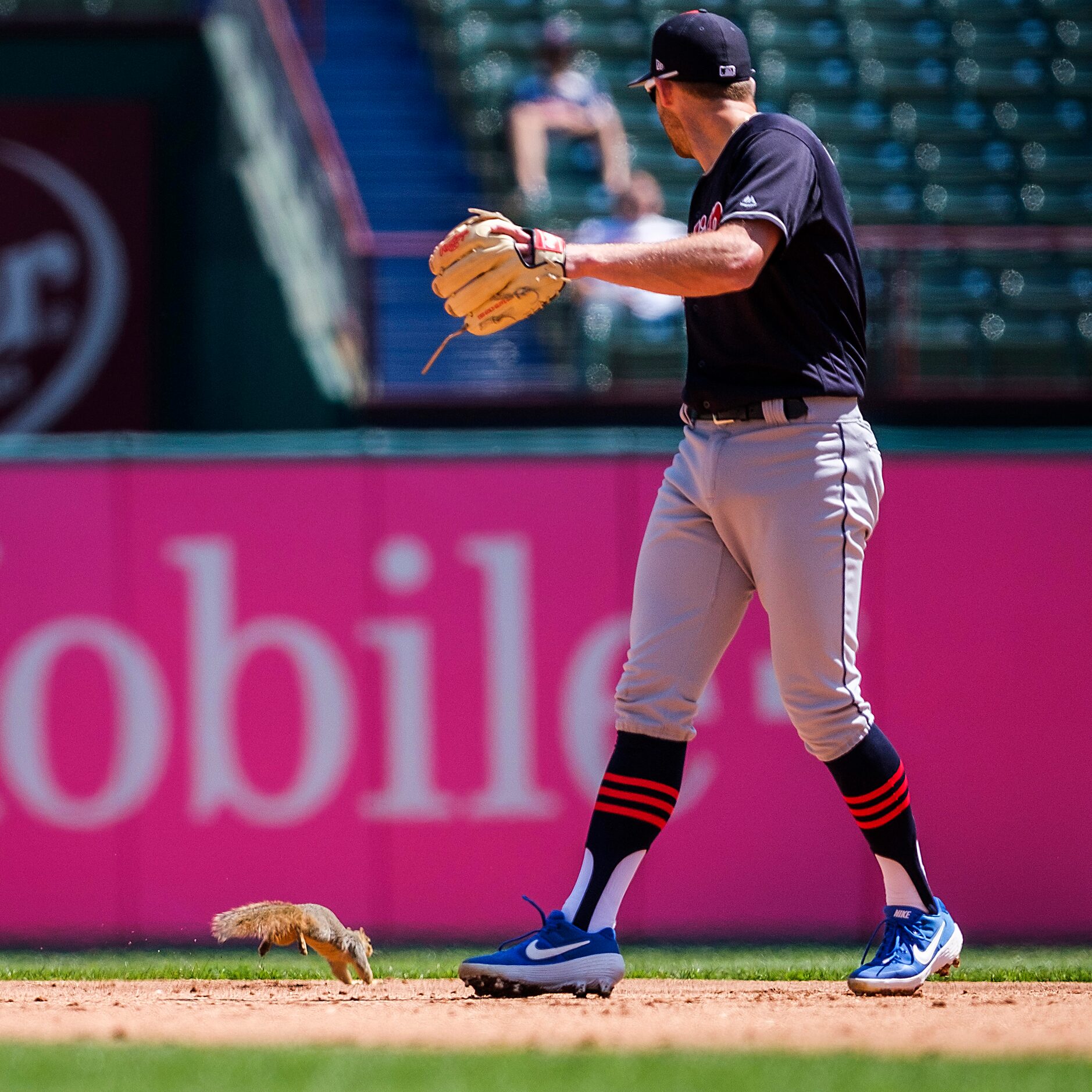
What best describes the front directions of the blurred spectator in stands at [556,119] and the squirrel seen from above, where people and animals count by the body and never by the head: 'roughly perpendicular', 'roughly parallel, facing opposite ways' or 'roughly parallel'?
roughly perpendicular

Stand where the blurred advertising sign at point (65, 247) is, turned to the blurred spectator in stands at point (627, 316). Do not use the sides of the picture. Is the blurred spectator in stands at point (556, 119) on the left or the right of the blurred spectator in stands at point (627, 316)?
left

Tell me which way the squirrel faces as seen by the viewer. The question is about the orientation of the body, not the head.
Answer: to the viewer's right

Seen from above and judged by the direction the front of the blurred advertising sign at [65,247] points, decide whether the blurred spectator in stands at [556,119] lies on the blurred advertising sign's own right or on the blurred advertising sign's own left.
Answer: on the blurred advertising sign's own left

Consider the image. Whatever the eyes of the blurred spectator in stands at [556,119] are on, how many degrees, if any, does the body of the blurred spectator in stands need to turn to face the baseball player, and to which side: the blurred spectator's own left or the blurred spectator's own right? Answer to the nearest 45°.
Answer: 0° — they already face them

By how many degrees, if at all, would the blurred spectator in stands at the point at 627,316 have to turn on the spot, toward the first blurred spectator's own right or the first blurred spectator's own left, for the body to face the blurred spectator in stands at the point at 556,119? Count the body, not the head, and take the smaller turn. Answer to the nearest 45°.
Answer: approximately 180°

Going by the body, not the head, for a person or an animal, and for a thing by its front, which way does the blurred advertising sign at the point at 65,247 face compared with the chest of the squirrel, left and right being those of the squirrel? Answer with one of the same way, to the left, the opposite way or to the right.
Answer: to the right

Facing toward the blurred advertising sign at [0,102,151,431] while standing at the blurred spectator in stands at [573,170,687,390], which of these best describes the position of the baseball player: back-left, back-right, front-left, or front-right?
front-left
